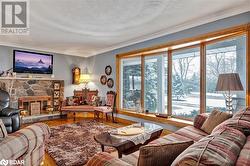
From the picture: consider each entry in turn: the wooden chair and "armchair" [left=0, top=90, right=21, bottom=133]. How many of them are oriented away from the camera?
0

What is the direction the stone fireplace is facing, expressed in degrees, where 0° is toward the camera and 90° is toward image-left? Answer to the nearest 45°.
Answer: approximately 0°

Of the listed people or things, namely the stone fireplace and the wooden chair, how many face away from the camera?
0

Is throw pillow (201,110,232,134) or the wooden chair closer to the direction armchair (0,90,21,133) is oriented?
the throw pillow

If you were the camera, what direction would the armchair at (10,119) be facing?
facing the viewer and to the right of the viewer

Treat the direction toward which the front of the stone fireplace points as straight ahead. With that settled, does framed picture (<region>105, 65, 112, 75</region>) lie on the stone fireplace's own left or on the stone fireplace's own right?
on the stone fireplace's own left

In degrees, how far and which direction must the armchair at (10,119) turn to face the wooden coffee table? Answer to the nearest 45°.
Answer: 0° — it already faces it

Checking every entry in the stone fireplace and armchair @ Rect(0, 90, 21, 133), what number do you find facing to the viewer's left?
0

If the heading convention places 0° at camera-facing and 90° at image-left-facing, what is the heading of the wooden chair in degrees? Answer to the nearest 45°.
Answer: approximately 45°

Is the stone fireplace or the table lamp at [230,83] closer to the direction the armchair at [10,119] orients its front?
the table lamp

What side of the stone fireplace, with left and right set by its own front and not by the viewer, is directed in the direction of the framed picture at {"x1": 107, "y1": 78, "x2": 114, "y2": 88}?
left

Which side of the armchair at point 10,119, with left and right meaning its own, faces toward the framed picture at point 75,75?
left

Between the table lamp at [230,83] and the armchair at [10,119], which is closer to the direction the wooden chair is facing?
the armchair

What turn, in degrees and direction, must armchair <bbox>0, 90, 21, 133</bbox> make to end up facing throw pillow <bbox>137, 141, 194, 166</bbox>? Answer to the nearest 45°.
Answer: approximately 45° to its right
